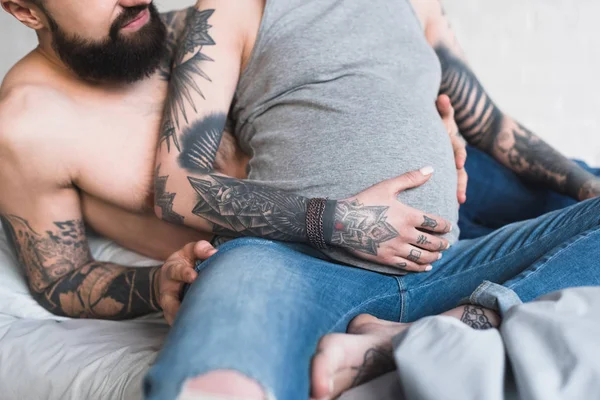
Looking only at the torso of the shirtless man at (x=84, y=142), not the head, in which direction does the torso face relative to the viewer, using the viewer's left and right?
facing the viewer and to the right of the viewer

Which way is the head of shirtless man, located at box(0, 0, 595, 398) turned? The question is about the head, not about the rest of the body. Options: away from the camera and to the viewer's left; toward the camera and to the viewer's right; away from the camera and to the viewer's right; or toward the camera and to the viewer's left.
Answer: toward the camera and to the viewer's right

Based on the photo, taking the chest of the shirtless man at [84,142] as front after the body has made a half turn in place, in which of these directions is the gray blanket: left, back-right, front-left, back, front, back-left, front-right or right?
back
